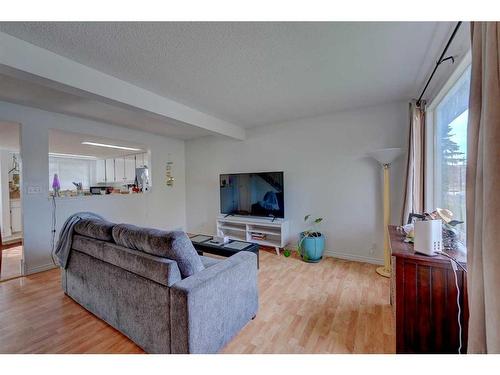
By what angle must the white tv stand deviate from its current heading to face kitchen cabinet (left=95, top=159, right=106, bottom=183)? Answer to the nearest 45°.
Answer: approximately 90° to its right

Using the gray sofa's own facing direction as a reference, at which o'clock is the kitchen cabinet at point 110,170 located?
The kitchen cabinet is roughly at 10 o'clock from the gray sofa.

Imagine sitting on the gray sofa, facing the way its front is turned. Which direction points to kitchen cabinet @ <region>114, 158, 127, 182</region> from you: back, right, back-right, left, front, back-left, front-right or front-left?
front-left

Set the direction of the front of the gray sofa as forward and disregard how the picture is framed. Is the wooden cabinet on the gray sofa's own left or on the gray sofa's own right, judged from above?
on the gray sofa's own right

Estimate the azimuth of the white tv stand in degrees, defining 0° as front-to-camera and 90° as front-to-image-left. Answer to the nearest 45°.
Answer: approximately 45°

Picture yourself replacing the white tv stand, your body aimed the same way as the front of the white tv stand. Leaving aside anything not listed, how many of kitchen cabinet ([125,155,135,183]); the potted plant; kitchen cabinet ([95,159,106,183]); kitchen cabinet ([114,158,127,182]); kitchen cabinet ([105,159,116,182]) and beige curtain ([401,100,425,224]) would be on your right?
4

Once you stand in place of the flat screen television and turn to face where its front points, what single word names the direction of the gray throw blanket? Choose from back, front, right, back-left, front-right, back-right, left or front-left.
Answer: front

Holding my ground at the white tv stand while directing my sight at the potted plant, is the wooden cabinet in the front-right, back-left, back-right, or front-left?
front-right

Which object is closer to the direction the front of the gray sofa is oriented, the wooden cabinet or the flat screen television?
the flat screen television

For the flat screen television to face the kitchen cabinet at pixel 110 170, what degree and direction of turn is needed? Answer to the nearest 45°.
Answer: approximately 90° to its right

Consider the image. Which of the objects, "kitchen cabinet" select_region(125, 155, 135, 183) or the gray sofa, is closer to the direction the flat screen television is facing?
the gray sofa

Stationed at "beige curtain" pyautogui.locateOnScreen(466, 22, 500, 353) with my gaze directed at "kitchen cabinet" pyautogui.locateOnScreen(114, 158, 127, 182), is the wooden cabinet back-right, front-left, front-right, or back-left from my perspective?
front-right

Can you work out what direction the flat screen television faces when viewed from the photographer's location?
facing the viewer and to the left of the viewer

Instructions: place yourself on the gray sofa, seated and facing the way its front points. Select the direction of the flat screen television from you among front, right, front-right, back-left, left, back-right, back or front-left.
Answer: front

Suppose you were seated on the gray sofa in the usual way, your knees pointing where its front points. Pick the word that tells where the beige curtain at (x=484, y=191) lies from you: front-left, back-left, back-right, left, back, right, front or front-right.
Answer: right

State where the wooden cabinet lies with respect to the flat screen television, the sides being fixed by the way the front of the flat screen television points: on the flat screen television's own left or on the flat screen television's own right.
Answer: on the flat screen television's own left

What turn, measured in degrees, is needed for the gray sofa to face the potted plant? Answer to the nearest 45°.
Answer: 0° — it already faces it

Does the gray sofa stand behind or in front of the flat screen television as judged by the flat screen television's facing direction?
in front

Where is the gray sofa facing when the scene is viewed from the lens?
facing away from the viewer and to the right of the viewer
